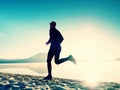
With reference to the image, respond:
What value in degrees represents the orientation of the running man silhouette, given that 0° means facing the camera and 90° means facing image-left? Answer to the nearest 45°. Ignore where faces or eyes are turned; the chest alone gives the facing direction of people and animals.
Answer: approximately 90°
